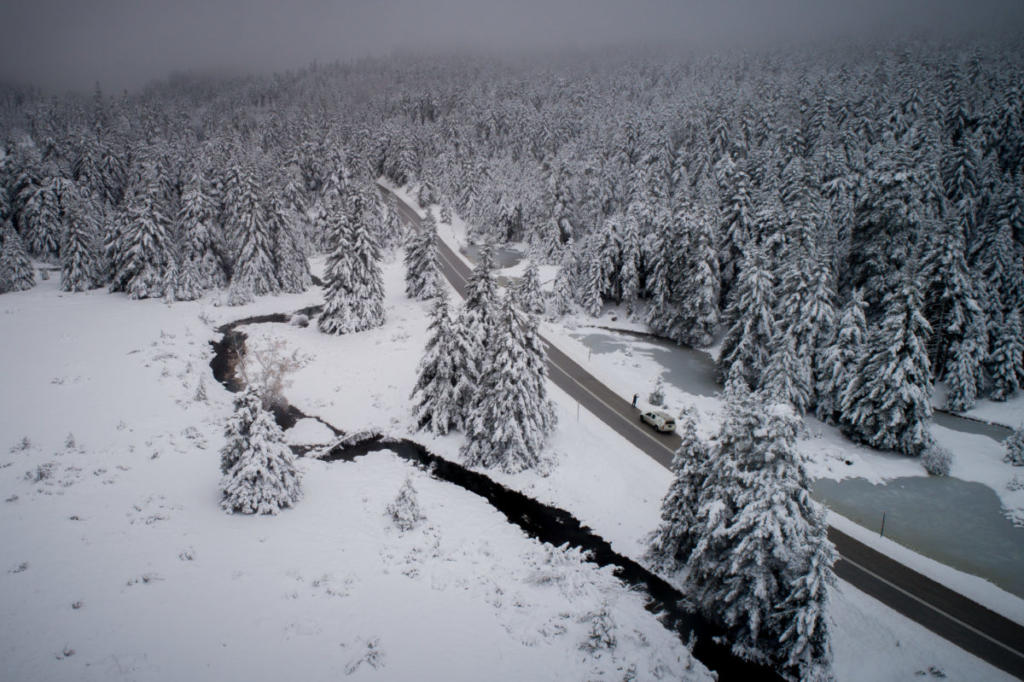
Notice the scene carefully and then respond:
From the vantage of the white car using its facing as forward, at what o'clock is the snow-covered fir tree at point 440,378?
The snow-covered fir tree is roughly at 10 o'clock from the white car.

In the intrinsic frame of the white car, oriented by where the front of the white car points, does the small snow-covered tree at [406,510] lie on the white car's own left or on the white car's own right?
on the white car's own left

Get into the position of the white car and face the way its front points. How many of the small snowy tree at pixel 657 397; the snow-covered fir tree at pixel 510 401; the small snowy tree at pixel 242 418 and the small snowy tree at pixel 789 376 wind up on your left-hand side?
2

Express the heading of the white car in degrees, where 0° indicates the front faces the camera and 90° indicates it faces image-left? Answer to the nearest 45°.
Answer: approximately 135°

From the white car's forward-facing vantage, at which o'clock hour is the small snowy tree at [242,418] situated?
The small snowy tree is roughly at 9 o'clock from the white car.

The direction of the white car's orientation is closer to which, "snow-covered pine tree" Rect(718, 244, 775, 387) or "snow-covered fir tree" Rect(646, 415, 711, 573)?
the snow-covered pine tree

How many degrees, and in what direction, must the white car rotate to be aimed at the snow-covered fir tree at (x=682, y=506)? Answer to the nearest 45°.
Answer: approximately 135° to its left
